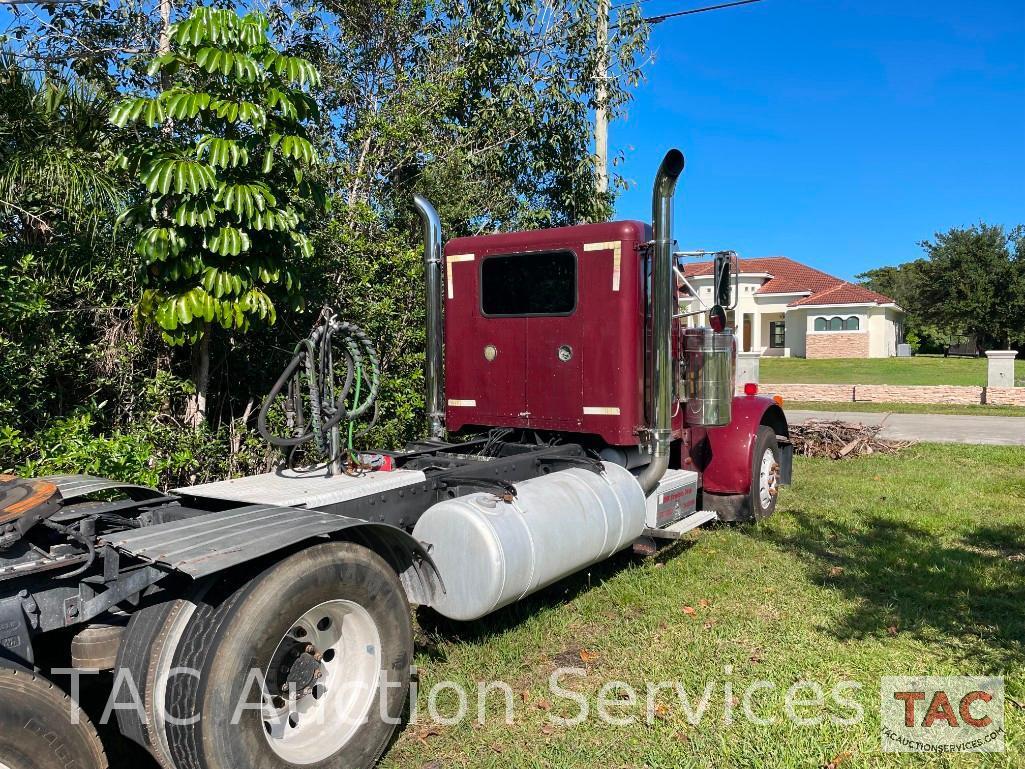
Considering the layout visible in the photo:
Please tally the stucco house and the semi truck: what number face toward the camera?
1

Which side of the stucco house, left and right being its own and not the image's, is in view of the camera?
front

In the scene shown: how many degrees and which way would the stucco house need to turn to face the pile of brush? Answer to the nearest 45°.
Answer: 0° — it already faces it

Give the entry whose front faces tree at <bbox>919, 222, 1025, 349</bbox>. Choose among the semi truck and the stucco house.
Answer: the semi truck

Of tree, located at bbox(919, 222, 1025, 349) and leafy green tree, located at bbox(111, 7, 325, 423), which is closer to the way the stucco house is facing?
the leafy green tree

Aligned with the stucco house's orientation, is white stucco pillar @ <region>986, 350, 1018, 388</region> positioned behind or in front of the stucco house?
in front

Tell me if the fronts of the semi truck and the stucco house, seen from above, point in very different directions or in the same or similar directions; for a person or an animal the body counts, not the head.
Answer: very different directions

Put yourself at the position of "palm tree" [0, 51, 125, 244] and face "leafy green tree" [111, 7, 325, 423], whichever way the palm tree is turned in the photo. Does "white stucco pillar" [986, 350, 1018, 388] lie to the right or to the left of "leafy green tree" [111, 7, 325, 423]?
left

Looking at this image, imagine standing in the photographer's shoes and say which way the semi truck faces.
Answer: facing away from the viewer and to the right of the viewer

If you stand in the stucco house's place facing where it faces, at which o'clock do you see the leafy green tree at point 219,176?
The leafy green tree is roughly at 12 o'clock from the stucco house.

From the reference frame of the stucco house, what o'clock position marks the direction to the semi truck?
The semi truck is roughly at 12 o'clock from the stucco house.
